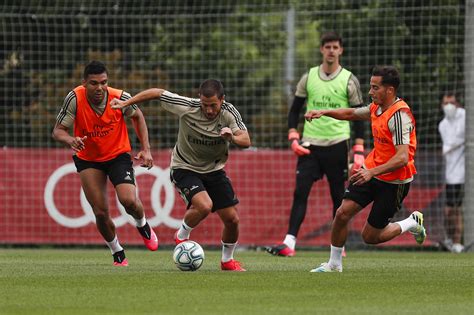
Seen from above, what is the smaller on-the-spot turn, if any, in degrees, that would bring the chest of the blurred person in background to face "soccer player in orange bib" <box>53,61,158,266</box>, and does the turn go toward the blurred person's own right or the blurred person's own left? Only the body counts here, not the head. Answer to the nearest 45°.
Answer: approximately 45° to the blurred person's own right

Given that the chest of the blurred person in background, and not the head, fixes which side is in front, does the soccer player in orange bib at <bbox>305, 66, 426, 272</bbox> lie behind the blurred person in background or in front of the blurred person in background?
in front

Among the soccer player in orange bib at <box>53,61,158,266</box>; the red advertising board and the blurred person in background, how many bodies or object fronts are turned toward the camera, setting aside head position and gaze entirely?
3

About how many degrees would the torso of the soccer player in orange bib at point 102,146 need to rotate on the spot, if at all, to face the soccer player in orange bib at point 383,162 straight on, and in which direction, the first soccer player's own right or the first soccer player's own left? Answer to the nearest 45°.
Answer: approximately 45° to the first soccer player's own left

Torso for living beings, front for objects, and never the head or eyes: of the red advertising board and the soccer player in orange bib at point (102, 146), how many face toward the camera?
2

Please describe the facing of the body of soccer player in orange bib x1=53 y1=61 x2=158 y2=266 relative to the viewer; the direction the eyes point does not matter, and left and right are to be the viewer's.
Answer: facing the viewer

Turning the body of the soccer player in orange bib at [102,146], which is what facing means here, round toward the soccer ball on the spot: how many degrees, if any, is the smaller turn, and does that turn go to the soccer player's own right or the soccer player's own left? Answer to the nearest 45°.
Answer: approximately 45° to the soccer player's own left

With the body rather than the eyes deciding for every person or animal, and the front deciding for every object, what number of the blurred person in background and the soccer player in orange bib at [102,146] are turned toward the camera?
2

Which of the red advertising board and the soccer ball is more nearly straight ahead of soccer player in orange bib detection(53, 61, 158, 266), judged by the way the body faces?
the soccer ball

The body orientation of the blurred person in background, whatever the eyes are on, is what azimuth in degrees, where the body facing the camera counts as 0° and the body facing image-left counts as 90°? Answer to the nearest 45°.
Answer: approximately 0°
